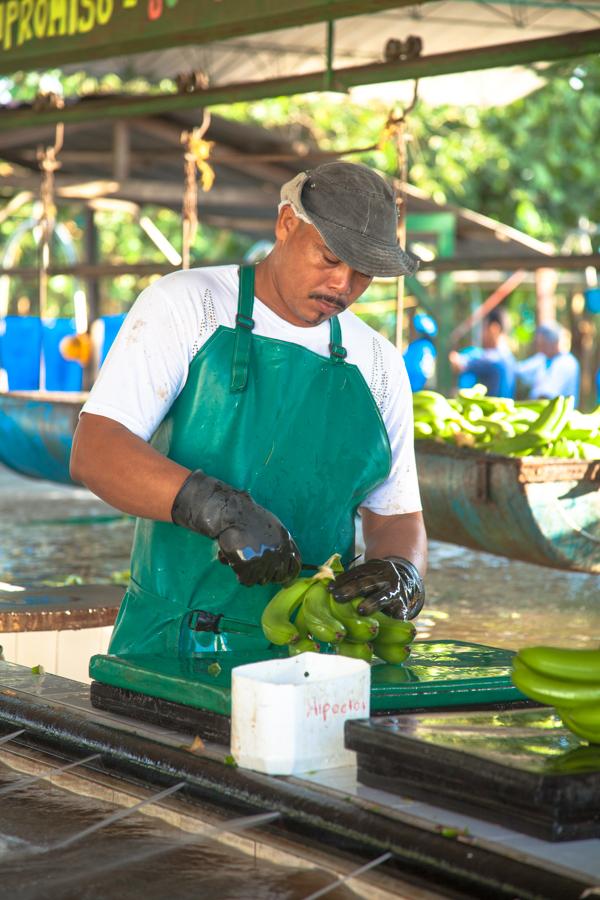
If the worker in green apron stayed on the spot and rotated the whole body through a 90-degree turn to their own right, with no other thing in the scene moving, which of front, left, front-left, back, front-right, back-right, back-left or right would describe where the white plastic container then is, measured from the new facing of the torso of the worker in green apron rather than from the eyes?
front-left

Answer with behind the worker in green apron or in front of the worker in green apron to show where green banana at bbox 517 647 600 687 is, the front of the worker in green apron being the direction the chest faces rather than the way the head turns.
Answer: in front

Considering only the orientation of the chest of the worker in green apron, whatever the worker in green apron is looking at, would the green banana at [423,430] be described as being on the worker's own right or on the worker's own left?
on the worker's own left

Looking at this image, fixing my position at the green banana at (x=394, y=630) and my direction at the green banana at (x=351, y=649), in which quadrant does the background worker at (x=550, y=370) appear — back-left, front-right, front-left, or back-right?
back-right

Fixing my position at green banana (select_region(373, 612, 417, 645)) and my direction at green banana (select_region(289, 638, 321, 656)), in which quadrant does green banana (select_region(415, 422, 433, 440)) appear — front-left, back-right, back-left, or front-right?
back-right

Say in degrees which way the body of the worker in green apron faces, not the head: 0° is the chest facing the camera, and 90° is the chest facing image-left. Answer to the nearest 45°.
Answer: approximately 315°

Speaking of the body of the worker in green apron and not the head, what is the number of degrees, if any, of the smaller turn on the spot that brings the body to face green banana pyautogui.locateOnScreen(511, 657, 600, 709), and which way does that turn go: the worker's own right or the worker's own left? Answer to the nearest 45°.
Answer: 0° — they already face it

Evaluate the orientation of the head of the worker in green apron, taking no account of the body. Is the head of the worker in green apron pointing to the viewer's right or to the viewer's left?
to the viewer's right
